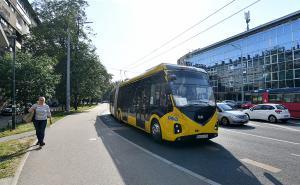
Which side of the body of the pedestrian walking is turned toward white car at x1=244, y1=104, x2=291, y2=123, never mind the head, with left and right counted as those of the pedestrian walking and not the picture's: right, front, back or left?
left

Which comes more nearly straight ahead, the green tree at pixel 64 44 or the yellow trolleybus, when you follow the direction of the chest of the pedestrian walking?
the yellow trolleybus

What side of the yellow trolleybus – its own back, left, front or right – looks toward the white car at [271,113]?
left

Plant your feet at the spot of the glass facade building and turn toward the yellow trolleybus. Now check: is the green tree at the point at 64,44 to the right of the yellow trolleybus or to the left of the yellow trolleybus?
right

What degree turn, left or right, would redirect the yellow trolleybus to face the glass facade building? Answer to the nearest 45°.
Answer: approximately 90° to its left

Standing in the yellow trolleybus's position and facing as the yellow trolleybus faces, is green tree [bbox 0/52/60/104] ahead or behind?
behind

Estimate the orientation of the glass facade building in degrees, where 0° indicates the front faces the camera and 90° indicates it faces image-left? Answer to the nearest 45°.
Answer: approximately 45°

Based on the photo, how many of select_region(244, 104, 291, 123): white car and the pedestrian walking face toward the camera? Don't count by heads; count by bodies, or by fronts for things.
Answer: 1

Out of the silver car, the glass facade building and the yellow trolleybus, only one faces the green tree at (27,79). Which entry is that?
the glass facade building

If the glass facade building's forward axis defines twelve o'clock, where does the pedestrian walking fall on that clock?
The pedestrian walking is roughly at 11 o'clock from the glass facade building.

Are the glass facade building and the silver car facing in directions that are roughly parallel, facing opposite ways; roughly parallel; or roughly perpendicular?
roughly perpendicular
